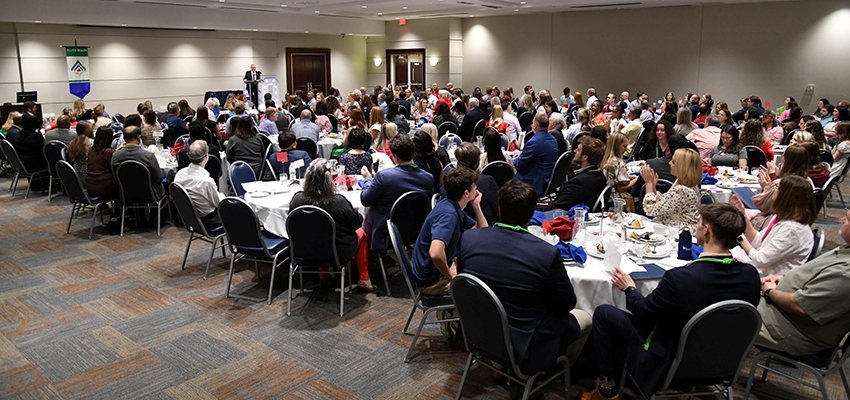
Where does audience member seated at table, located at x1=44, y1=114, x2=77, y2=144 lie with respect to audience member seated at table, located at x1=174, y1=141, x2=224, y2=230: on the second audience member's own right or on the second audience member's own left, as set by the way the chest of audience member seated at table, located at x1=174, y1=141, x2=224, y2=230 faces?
on the second audience member's own left

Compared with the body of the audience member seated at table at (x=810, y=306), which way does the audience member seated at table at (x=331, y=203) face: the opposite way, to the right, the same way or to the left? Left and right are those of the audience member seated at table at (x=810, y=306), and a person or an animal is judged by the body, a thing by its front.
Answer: to the right

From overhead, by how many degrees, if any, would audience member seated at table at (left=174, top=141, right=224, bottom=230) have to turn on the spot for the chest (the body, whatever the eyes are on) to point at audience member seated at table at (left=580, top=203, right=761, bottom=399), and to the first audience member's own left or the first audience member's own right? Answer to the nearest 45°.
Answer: approximately 90° to the first audience member's own right

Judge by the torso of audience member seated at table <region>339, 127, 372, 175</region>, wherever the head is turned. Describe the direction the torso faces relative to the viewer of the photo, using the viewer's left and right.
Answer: facing away from the viewer

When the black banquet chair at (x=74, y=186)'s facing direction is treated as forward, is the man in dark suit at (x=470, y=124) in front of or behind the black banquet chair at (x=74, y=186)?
in front

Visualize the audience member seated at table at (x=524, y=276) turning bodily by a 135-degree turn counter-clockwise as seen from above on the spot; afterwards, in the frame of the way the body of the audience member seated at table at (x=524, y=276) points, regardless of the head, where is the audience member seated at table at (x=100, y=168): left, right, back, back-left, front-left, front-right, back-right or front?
front-right

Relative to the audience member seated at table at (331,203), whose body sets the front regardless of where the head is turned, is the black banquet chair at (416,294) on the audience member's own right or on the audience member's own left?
on the audience member's own right

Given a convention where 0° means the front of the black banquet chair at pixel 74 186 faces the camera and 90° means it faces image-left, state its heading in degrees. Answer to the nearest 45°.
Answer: approximately 225°

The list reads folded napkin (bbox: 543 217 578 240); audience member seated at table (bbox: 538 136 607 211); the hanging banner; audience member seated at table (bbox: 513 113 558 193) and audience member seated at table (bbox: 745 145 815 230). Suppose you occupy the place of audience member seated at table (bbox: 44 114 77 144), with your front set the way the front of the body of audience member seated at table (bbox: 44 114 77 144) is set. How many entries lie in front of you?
1

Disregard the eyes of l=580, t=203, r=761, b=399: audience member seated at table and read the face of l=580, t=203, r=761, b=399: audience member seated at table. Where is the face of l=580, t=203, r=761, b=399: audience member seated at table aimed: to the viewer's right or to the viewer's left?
to the viewer's left

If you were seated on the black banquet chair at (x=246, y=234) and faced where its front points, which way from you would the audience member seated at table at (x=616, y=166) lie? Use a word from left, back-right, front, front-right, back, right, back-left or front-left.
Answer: front-right

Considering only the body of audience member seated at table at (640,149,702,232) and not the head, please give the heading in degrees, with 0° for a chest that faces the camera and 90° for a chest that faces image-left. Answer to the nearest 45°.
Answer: approximately 135°

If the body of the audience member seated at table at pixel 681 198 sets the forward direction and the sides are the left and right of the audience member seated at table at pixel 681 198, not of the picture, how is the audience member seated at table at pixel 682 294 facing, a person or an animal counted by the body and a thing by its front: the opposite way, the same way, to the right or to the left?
the same way

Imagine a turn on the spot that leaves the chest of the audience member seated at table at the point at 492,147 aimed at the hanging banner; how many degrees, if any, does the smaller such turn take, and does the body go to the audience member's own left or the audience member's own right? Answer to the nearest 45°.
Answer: approximately 45° to the audience member's own left

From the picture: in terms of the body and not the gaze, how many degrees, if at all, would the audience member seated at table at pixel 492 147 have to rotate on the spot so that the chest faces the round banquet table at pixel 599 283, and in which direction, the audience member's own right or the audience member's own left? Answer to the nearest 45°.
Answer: approximately 180°

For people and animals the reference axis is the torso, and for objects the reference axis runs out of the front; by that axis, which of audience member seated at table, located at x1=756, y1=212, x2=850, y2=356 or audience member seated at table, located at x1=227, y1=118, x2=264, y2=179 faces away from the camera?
audience member seated at table, located at x1=227, y1=118, x2=264, y2=179

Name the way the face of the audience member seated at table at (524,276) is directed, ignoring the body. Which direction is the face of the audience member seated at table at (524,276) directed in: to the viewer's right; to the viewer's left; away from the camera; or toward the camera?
away from the camera

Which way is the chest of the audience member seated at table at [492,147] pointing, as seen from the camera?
away from the camera

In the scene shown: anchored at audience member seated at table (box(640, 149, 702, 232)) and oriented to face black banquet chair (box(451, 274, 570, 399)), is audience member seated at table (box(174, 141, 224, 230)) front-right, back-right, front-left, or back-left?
front-right

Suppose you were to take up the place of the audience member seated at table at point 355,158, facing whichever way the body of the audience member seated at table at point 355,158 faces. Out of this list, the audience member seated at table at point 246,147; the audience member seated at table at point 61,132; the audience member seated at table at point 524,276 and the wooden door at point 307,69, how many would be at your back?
1

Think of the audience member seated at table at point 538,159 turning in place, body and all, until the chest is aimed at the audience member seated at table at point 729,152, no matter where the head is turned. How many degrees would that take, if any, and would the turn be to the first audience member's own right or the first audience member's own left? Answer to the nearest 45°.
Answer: approximately 135° to the first audience member's own right

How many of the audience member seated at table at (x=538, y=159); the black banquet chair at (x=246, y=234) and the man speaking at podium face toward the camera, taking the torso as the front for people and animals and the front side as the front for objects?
1
